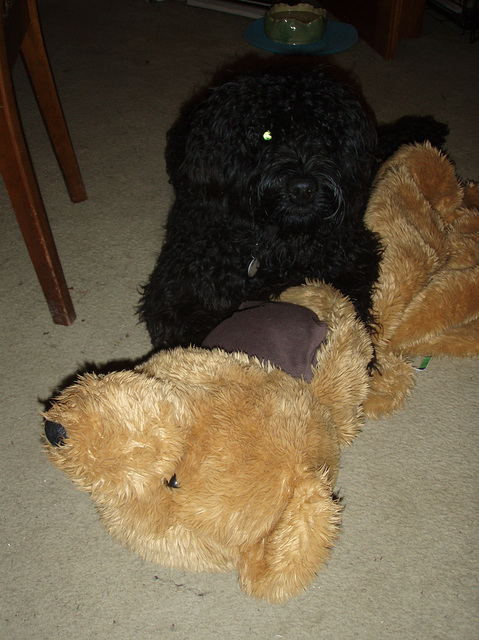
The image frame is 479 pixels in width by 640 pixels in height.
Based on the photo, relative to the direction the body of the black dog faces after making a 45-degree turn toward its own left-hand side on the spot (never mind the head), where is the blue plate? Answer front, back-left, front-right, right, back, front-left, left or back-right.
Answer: back-left

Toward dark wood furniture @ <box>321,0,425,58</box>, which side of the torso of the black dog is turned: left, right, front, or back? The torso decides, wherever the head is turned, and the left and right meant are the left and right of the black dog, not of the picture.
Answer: back

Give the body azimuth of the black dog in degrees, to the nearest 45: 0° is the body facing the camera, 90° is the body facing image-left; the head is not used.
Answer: approximately 0°

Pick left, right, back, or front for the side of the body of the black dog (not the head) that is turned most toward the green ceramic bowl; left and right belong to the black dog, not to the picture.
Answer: back
